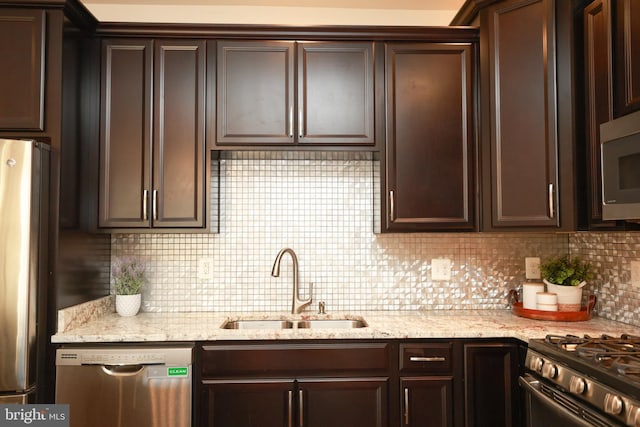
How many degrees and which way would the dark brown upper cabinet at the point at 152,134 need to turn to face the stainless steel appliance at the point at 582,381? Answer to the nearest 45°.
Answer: approximately 45° to its left

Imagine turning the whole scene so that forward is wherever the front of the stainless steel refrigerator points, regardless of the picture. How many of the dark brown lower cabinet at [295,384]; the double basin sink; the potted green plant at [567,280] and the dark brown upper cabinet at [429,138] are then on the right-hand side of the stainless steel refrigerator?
0

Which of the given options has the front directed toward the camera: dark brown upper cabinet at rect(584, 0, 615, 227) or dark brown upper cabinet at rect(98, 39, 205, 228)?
dark brown upper cabinet at rect(98, 39, 205, 228)

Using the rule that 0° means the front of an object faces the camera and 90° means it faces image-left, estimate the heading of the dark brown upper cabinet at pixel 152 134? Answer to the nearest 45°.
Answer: approximately 0°

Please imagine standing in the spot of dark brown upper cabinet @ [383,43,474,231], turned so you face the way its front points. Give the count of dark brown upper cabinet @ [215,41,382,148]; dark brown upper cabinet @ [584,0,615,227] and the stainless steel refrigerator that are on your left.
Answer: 1

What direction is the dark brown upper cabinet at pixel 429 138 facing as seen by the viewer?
toward the camera

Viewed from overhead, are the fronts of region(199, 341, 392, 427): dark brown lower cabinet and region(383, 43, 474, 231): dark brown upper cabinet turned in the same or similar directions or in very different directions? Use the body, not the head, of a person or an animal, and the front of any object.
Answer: same or similar directions

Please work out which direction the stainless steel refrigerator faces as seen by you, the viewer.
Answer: facing the viewer

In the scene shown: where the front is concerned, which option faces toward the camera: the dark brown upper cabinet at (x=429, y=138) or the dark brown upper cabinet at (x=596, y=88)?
the dark brown upper cabinet at (x=429, y=138)

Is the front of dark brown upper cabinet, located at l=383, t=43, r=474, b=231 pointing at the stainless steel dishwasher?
no

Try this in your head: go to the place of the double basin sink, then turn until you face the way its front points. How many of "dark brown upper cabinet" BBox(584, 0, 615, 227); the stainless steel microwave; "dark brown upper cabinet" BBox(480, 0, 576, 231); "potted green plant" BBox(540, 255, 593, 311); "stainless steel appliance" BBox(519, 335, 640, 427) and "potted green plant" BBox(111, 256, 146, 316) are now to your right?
1

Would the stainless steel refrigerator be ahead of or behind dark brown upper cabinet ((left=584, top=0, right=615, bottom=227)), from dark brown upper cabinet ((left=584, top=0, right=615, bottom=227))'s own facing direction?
ahead

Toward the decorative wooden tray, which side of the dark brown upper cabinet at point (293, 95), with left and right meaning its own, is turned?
left
